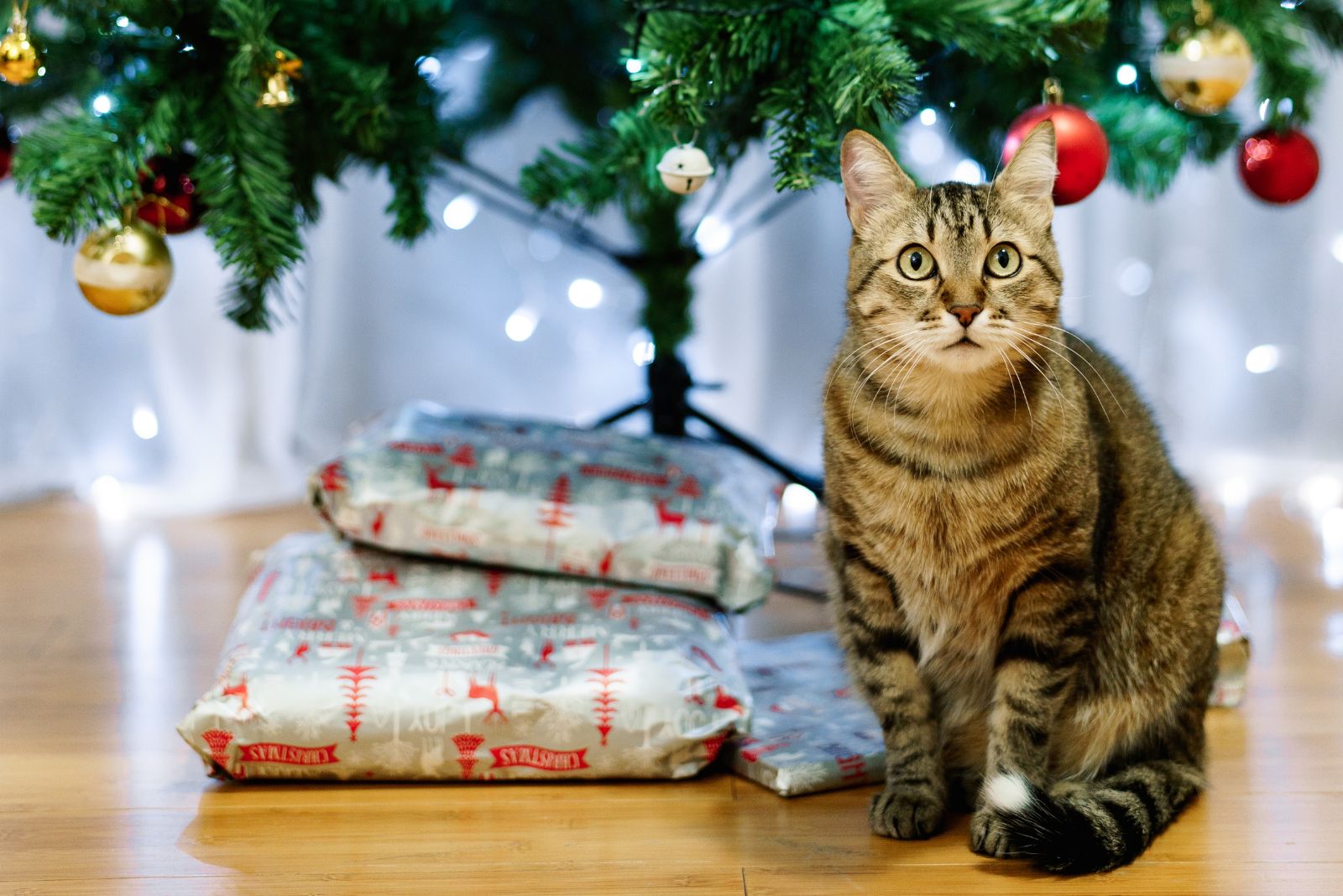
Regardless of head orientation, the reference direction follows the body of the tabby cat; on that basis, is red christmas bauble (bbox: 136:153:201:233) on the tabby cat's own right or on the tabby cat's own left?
on the tabby cat's own right

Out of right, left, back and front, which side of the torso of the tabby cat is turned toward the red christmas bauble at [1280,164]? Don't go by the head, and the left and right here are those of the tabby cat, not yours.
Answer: back

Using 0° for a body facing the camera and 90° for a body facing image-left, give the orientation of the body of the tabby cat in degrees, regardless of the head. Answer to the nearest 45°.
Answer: approximately 45°

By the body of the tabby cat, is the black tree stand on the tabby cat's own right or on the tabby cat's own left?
on the tabby cat's own right
